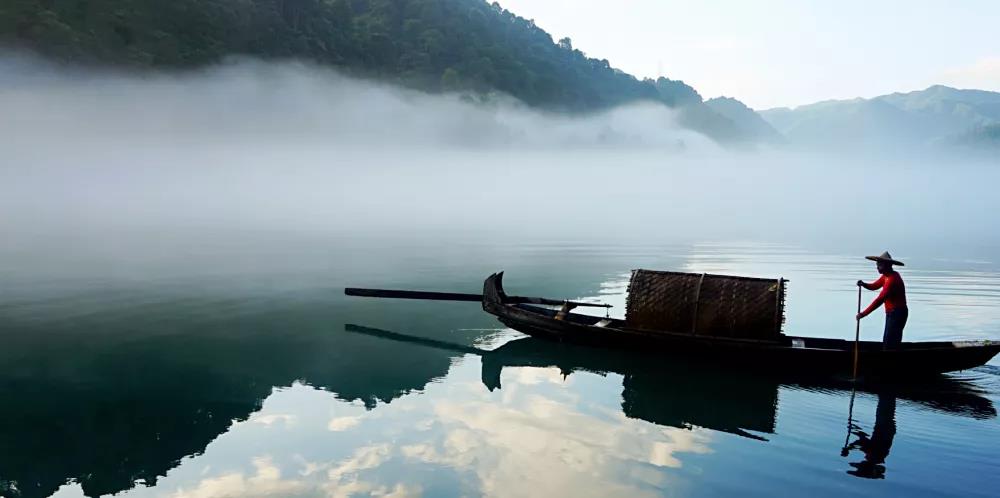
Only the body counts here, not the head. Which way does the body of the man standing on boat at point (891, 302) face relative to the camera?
to the viewer's left
